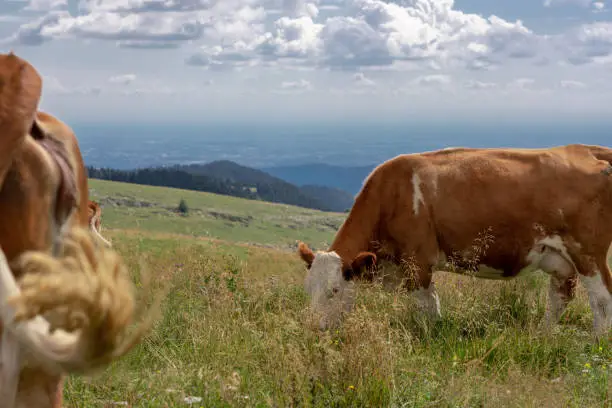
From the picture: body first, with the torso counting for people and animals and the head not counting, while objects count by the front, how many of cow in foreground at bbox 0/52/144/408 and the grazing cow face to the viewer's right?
0

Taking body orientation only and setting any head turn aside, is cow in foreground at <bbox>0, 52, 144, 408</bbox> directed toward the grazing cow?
no

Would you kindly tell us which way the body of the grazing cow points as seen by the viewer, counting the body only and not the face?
to the viewer's left

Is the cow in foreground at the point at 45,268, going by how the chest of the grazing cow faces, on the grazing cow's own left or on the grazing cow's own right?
on the grazing cow's own left
